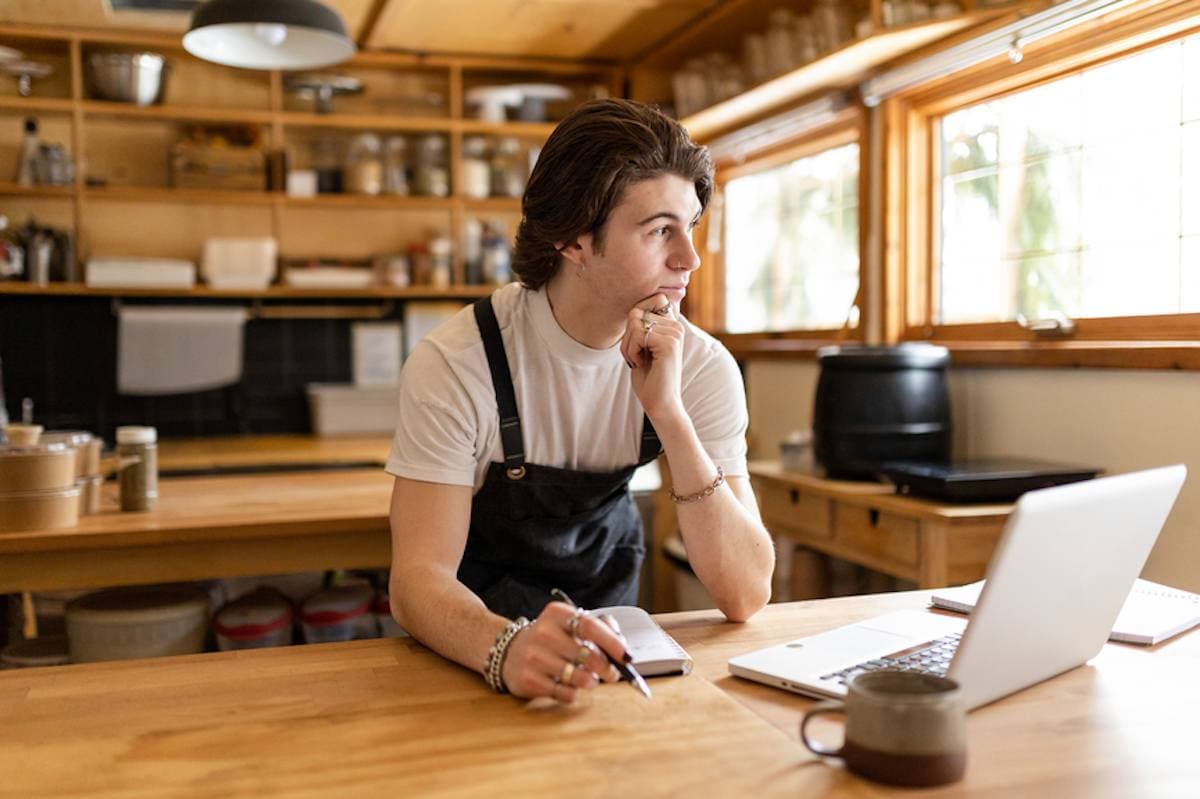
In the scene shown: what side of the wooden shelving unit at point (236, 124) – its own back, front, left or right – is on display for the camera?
front

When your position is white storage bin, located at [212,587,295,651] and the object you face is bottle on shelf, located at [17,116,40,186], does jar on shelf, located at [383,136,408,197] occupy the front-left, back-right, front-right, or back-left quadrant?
front-right

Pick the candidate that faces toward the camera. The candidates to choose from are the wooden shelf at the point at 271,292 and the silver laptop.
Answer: the wooden shelf

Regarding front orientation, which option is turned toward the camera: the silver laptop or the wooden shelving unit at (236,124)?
the wooden shelving unit

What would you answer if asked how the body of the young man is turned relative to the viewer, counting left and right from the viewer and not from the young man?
facing the viewer and to the right of the viewer

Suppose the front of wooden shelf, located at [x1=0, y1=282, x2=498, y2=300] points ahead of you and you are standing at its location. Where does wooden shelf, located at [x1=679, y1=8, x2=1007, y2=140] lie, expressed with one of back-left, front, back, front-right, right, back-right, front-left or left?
front-left

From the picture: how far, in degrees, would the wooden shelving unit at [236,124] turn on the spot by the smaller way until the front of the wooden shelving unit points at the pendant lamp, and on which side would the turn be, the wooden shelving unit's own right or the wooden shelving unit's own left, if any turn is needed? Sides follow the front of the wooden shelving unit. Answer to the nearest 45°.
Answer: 0° — it already faces it

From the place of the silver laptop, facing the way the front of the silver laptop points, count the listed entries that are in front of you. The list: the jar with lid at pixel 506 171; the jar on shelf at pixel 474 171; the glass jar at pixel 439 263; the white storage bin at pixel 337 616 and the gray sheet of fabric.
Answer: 5

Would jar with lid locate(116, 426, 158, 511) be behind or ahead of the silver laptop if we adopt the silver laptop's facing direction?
ahead

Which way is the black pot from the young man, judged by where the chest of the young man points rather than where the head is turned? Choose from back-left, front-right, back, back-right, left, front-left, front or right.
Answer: left
